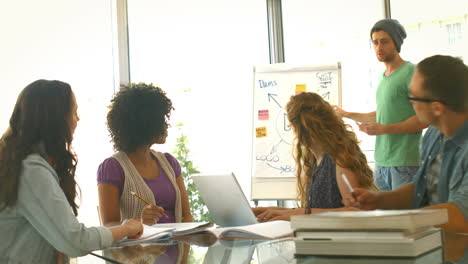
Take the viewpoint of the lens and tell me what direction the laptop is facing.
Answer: facing away from the viewer and to the right of the viewer

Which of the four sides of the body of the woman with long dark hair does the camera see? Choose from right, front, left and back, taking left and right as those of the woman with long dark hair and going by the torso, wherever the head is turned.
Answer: right

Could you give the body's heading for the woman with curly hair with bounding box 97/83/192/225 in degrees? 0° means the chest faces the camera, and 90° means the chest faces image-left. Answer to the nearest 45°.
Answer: approximately 315°

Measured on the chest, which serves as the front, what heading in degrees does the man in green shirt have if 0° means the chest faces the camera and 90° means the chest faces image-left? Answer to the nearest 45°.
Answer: approximately 45°

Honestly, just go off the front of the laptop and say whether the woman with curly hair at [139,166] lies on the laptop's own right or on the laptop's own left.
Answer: on the laptop's own left

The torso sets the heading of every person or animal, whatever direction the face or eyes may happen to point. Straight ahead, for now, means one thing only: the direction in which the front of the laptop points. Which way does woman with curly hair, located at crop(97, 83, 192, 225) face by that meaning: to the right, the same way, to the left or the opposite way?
to the right

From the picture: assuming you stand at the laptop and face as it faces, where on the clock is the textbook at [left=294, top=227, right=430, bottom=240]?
The textbook is roughly at 4 o'clock from the laptop.

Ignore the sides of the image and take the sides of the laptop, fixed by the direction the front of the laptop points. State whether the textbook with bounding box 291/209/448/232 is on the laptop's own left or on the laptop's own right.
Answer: on the laptop's own right

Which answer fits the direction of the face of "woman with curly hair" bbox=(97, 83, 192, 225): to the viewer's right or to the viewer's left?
to the viewer's right

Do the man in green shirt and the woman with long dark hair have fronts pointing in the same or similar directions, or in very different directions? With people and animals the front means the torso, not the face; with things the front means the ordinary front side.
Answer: very different directions
